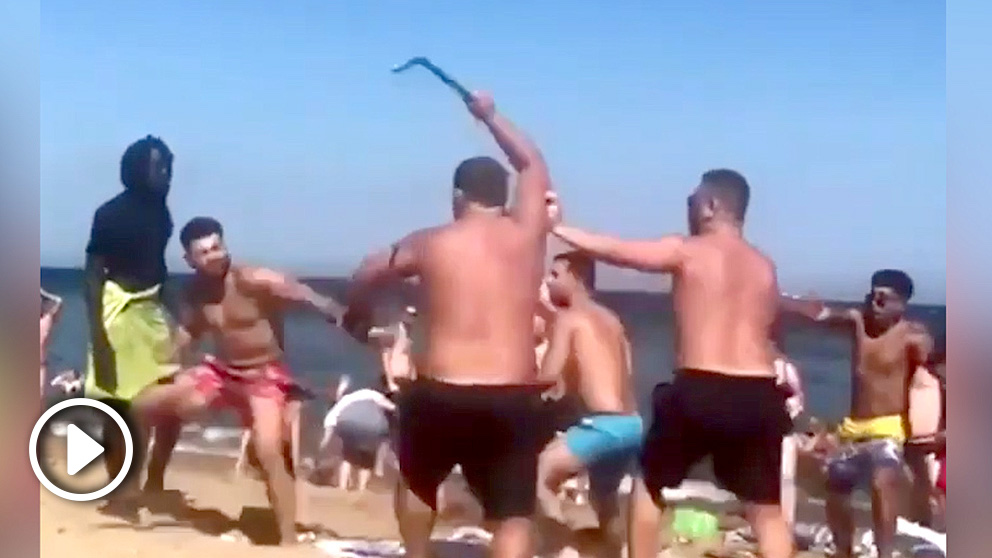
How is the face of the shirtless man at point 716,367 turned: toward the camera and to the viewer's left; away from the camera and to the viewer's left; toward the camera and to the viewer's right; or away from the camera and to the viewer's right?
away from the camera and to the viewer's left

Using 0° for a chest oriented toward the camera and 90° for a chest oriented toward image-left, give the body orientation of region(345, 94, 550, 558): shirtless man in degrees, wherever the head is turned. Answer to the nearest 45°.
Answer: approximately 180°

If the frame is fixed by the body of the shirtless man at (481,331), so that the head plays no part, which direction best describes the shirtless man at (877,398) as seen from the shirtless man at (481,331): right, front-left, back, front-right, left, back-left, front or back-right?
right

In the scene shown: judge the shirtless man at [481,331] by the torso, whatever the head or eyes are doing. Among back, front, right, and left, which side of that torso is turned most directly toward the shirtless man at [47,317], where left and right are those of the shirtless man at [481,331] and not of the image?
left
